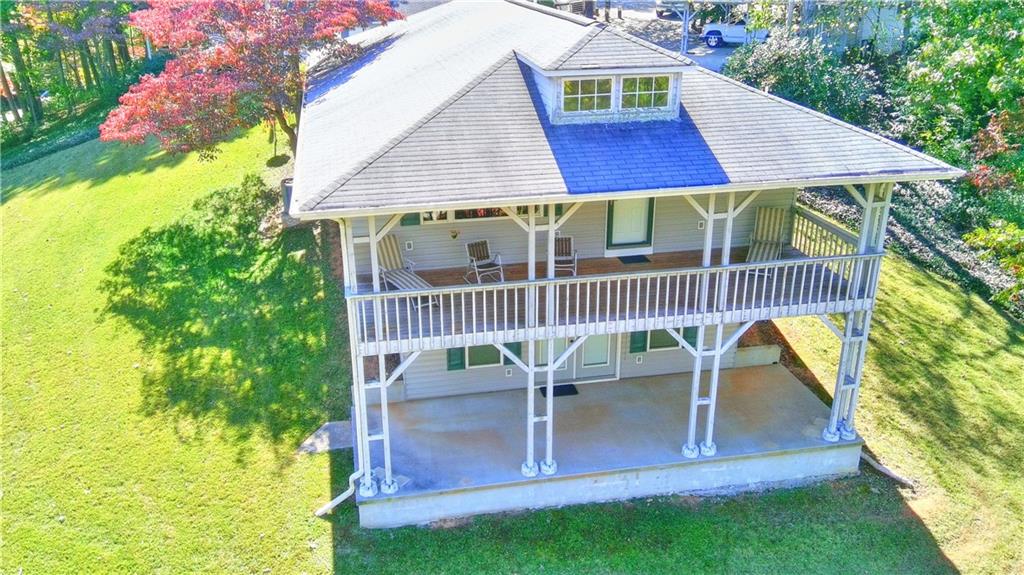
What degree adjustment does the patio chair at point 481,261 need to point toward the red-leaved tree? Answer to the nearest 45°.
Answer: approximately 180°

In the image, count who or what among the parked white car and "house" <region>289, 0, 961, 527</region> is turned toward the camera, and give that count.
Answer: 1

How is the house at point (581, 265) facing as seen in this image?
toward the camera

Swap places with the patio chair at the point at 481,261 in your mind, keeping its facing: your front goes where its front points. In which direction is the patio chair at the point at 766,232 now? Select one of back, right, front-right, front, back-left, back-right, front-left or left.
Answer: front-left

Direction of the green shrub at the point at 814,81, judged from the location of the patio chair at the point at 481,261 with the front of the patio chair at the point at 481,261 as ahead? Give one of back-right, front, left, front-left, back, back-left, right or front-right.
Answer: left

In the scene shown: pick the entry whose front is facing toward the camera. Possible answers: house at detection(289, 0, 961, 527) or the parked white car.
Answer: the house

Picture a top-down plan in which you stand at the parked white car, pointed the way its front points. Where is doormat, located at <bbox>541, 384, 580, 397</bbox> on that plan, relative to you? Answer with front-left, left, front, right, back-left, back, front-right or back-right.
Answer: left

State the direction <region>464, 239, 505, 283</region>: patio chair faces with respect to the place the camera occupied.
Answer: facing the viewer and to the right of the viewer

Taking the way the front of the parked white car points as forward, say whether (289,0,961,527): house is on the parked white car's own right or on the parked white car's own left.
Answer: on the parked white car's own left

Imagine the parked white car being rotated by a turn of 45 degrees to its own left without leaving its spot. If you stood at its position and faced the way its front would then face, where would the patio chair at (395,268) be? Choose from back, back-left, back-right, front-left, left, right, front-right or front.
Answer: front-left

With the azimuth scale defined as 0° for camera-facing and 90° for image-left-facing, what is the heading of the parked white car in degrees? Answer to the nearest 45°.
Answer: approximately 90°

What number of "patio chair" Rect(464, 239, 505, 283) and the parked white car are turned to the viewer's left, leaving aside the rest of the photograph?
1

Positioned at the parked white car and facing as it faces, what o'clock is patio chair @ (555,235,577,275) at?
The patio chair is roughly at 9 o'clock from the parked white car.

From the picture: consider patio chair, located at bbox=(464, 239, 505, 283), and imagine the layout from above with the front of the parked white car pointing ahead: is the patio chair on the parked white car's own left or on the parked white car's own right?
on the parked white car's own left

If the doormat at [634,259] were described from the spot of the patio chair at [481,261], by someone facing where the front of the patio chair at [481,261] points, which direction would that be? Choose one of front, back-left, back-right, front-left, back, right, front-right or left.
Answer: front-left

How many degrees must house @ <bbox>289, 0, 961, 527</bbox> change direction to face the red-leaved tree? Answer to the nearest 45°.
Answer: approximately 135° to its right

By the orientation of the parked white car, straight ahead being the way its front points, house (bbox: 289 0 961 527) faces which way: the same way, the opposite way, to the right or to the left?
to the left
